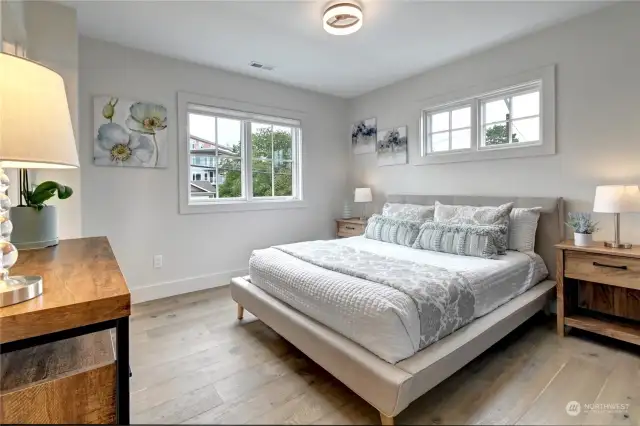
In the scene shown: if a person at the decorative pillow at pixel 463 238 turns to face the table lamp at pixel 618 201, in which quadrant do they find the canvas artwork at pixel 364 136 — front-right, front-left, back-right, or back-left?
back-left

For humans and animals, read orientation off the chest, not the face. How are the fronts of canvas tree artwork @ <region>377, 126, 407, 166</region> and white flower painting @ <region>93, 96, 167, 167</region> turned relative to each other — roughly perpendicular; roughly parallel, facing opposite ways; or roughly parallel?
roughly perpendicular

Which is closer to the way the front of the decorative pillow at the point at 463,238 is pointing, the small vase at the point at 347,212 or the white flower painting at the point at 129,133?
the white flower painting

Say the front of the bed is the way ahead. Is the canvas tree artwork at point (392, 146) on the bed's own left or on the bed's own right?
on the bed's own right

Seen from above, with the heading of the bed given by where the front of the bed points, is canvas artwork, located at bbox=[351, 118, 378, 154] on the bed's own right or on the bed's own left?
on the bed's own right

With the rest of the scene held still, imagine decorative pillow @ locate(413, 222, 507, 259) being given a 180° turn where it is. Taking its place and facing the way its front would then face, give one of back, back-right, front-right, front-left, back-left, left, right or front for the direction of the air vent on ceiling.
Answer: back-left

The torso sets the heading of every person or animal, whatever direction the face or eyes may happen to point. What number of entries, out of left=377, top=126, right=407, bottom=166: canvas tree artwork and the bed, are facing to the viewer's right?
0

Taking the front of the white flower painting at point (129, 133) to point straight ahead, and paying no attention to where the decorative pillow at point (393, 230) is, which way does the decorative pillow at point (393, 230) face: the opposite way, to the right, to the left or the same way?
to the right

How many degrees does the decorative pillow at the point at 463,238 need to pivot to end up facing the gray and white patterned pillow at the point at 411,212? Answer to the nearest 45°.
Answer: approximately 90° to its right

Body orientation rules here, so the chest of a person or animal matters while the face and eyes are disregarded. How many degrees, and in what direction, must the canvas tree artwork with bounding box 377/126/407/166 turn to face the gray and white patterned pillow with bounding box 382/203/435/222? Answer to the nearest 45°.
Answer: approximately 45° to its left

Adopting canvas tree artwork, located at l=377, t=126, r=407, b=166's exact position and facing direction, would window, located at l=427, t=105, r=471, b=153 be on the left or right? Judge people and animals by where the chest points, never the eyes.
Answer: on its left

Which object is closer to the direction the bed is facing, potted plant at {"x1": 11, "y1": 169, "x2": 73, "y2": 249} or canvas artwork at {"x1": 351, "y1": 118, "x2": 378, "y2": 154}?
the potted plant

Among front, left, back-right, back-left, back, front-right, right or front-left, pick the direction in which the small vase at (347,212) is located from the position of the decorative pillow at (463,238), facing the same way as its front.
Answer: right

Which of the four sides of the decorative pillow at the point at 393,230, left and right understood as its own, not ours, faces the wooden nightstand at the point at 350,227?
right

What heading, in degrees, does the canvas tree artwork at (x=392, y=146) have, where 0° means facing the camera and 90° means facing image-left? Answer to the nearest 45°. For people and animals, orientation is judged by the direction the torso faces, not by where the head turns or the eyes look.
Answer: approximately 45°
